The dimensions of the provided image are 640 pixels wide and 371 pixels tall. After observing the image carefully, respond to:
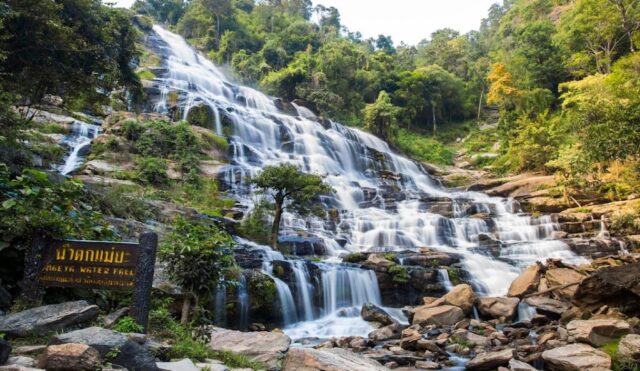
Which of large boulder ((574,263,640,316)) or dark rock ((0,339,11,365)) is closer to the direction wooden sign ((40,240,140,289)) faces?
the dark rock

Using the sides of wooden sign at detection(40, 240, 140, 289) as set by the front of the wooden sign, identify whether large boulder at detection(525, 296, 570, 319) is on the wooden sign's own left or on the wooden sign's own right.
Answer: on the wooden sign's own left

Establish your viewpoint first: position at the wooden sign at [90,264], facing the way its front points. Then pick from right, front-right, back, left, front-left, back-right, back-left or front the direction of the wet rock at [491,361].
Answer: left

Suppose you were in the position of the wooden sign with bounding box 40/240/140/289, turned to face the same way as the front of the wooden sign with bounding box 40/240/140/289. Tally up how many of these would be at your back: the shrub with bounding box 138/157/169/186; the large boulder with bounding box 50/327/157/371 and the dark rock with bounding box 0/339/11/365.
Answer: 1

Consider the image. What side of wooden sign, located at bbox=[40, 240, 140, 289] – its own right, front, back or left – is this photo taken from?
front

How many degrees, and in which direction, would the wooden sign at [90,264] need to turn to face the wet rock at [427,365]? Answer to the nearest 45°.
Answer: approximately 90° to its left

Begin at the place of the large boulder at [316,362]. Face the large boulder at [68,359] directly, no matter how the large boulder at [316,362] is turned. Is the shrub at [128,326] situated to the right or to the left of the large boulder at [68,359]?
right

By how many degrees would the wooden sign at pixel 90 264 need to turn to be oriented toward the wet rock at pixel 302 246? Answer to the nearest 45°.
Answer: approximately 135° to its left

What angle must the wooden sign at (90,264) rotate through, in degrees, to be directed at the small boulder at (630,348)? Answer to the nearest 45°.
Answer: approximately 90° to its left

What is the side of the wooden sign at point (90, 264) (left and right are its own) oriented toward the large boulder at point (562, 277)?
left

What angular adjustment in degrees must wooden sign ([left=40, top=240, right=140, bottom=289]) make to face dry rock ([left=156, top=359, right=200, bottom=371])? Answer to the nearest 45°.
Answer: approximately 45° to its left
